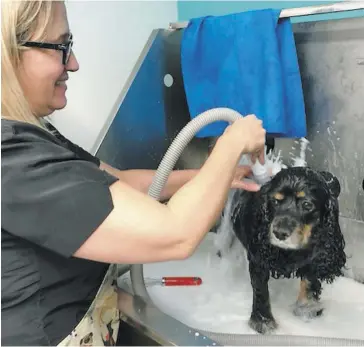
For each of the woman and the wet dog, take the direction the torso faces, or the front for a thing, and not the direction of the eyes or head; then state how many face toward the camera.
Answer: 1

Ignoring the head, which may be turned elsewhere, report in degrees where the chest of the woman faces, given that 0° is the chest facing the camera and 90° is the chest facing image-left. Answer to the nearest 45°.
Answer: approximately 270°

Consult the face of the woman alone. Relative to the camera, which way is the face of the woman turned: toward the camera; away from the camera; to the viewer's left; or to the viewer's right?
to the viewer's right

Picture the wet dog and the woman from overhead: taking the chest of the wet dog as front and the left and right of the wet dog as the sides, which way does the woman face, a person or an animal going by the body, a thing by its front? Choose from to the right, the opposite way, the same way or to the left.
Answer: to the left
